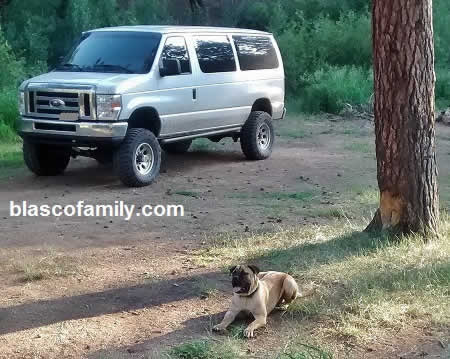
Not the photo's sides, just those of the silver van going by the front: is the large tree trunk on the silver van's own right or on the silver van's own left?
on the silver van's own left

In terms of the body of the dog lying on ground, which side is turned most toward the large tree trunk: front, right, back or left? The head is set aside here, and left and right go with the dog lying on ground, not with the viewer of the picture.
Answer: back

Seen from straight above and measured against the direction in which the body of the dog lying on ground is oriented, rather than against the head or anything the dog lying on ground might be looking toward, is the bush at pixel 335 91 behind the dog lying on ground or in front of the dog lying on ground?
behind

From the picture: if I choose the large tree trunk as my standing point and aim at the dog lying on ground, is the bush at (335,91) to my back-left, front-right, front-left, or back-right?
back-right

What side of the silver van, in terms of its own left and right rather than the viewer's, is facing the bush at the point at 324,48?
back

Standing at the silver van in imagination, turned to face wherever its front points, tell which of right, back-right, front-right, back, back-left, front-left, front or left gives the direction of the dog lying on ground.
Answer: front-left

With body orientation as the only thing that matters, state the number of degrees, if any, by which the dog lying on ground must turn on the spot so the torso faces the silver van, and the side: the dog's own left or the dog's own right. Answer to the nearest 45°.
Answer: approximately 135° to the dog's own right

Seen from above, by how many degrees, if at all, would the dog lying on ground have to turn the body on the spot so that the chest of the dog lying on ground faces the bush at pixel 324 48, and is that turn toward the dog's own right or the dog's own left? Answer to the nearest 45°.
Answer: approximately 135° to the dog's own right

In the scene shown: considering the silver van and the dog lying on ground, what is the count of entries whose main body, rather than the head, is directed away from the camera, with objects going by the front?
0

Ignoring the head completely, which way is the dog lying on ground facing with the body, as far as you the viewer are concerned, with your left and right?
facing the viewer and to the left of the viewer

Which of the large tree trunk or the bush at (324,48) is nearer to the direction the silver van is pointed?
the large tree trunk

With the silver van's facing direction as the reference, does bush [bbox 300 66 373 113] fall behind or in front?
behind
